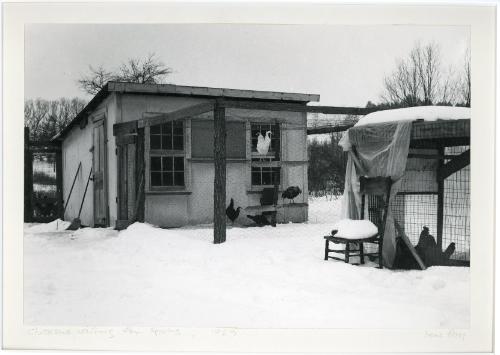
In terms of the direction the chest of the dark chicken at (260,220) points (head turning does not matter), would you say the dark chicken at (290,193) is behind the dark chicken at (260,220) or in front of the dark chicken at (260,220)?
behind

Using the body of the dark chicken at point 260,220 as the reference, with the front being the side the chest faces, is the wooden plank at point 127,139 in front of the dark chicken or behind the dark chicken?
in front

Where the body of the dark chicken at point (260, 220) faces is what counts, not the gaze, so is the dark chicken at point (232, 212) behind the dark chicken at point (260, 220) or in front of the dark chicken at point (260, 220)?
in front

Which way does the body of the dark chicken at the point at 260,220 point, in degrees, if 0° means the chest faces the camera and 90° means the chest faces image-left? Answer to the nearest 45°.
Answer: approximately 90°

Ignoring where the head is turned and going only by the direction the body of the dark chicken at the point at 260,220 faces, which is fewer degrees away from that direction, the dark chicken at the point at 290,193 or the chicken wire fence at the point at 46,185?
the chicken wire fence
